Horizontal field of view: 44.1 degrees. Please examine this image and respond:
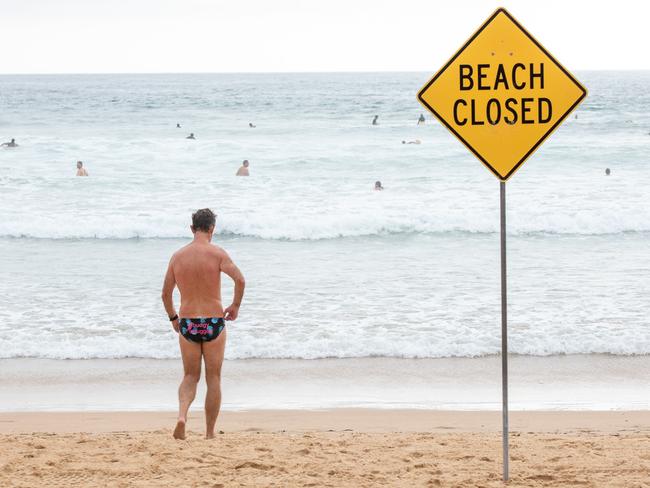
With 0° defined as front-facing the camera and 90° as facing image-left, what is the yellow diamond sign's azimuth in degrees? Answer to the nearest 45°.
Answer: approximately 0°

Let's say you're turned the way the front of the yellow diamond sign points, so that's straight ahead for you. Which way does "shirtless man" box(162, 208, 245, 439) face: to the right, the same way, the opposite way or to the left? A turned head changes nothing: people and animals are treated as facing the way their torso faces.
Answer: the opposite way

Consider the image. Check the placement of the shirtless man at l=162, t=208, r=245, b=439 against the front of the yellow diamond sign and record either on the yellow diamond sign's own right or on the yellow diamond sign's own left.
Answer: on the yellow diamond sign's own right

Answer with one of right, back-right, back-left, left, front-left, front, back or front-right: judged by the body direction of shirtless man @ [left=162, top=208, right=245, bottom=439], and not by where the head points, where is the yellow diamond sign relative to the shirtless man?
back-right

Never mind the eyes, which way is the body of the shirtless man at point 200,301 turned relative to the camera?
away from the camera

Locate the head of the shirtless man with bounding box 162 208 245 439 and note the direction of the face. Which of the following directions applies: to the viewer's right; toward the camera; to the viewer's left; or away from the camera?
away from the camera

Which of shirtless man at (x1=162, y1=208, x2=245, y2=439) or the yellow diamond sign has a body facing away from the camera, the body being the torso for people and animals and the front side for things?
the shirtless man

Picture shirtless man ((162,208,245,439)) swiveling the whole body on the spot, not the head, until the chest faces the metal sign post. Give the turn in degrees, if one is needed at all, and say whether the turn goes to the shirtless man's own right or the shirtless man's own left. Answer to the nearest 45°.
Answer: approximately 135° to the shirtless man's own right

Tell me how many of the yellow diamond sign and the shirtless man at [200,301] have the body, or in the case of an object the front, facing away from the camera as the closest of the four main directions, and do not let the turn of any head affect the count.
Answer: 1
